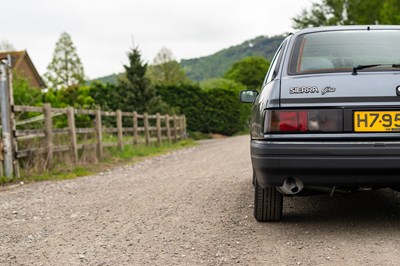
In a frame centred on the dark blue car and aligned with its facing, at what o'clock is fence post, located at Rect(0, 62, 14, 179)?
The fence post is roughly at 10 o'clock from the dark blue car.

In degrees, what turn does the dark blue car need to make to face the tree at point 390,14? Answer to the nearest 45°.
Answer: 0° — it already faces it

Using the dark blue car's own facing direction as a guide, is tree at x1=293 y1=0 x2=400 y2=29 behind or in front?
in front

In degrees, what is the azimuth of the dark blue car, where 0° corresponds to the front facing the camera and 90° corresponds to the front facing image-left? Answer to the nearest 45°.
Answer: approximately 180°

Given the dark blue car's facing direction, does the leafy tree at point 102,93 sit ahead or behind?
ahead

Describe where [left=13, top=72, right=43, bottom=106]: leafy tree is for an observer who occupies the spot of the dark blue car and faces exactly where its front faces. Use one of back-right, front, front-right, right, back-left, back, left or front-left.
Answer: front-left

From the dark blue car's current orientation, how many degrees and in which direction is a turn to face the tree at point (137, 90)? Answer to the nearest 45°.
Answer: approximately 45° to its left

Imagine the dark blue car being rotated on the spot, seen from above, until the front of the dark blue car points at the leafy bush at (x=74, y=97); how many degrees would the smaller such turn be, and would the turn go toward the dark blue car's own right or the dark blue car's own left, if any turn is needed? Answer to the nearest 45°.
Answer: approximately 45° to the dark blue car's own left
